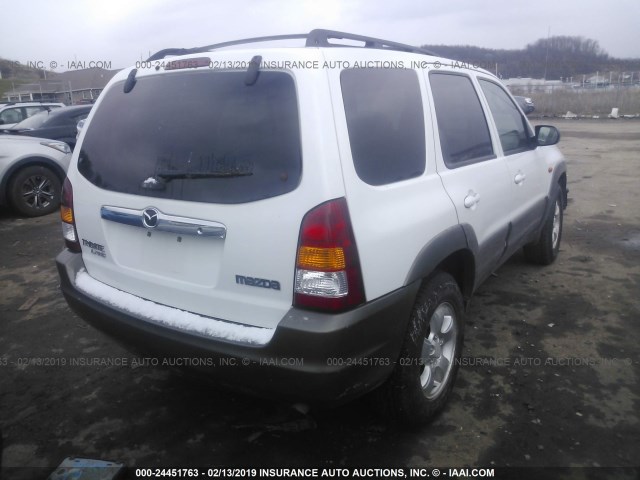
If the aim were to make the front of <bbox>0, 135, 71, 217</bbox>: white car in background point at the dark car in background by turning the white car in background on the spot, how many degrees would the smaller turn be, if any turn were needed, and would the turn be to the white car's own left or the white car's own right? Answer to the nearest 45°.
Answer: approximately 90° to the white car's own left

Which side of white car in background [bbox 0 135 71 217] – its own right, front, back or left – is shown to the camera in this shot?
right

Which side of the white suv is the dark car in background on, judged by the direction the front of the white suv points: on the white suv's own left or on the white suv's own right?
on the white suv's own left

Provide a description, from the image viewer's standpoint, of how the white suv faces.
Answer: facing away from the viewer and to the right of the viewer
